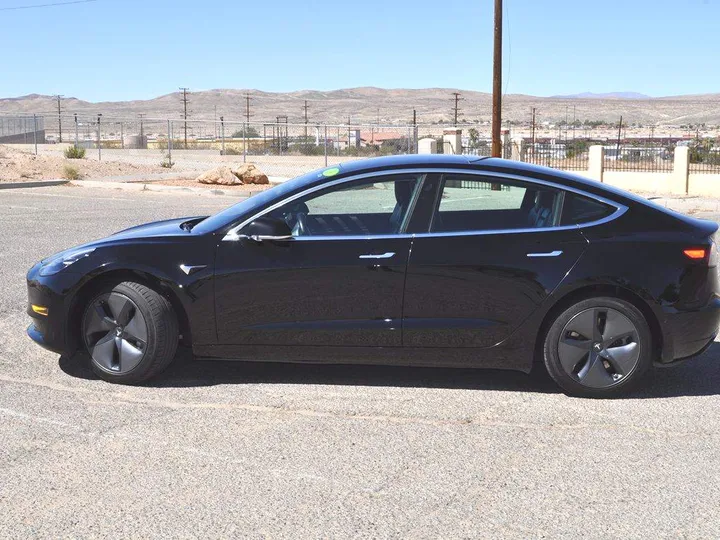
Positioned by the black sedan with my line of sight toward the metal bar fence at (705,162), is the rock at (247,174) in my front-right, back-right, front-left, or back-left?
front-left

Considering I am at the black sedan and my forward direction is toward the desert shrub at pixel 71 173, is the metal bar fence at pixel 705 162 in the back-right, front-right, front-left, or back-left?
front-right

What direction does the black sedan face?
to the viewer's left

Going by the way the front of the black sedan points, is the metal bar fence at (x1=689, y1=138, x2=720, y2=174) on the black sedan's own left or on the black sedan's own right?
on the black sedan's own right

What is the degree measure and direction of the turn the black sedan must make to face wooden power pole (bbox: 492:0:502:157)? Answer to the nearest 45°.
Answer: approximately 90° to its right

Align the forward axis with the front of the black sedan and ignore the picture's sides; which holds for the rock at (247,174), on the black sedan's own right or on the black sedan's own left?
on the black sedan's own right

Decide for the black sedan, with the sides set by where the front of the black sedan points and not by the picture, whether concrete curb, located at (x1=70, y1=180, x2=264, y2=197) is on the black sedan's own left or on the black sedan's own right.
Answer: on the black sedan's own right

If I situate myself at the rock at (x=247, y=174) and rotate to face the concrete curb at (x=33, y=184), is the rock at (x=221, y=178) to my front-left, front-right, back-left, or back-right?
front-left

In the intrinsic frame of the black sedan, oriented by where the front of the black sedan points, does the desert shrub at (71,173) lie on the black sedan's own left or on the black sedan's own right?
on the black sedan's own right

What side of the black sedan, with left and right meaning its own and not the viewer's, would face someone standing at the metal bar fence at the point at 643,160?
right
